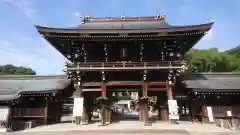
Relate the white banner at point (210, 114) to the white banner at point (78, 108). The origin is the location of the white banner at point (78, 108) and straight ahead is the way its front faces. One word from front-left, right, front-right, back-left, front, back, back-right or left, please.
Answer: left

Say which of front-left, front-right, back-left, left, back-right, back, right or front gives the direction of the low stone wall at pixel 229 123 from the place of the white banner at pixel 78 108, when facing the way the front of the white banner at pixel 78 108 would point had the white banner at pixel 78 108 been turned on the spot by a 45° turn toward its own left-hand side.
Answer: front-left

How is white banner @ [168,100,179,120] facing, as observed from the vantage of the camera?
facing the viewer

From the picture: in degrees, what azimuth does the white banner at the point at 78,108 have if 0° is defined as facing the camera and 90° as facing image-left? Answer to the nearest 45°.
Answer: approximately 0°

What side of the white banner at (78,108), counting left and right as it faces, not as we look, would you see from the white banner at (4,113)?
right

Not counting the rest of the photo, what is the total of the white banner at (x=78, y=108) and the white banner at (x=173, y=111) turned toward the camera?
2

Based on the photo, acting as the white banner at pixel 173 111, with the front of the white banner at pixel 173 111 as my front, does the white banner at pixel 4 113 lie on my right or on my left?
on my right

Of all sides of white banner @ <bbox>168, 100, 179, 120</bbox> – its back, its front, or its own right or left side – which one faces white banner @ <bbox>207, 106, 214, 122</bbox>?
left

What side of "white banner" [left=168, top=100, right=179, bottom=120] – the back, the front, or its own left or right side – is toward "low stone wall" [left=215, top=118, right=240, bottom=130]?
left
